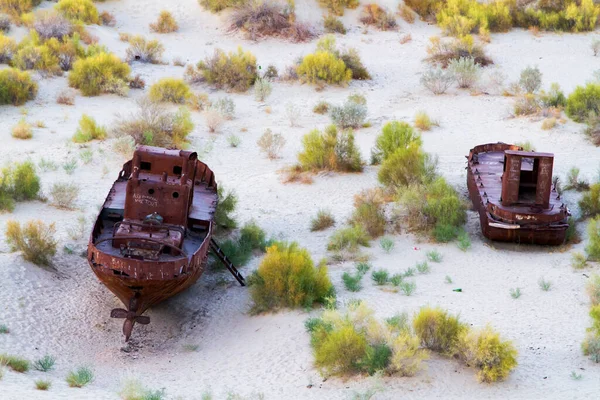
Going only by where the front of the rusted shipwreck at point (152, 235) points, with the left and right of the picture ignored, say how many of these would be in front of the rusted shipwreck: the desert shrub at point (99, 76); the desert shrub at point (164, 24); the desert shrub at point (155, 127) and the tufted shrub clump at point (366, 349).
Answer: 3

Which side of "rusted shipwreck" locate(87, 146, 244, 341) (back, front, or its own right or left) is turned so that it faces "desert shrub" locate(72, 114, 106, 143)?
front

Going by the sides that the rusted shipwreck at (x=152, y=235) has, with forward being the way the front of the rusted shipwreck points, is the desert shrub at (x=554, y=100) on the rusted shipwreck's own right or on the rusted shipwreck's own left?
on the rusted shipwreck's own right

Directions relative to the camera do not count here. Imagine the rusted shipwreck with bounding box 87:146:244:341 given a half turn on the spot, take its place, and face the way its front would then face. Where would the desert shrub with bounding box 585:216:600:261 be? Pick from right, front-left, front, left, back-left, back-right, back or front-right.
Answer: left

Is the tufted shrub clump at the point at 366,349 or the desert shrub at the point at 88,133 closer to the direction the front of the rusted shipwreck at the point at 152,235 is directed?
the desert shrub

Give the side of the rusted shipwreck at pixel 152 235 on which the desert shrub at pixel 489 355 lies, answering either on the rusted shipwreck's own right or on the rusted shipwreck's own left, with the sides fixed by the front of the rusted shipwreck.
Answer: on the rusted shipwreck's own right

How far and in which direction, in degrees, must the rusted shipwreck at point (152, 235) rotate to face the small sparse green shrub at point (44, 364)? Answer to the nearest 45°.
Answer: approximately 135° to its left

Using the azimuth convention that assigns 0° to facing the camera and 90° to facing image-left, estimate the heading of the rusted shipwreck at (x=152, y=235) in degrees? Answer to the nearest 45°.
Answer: approximately 180°

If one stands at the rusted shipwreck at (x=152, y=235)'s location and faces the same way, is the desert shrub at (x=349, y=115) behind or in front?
in front

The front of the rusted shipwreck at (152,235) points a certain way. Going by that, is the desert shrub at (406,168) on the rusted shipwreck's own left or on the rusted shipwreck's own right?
on the rusted shipwreck's own right

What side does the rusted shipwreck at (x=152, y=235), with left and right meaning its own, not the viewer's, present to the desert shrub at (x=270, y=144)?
front

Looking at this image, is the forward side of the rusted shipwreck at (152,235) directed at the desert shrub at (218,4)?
yes
